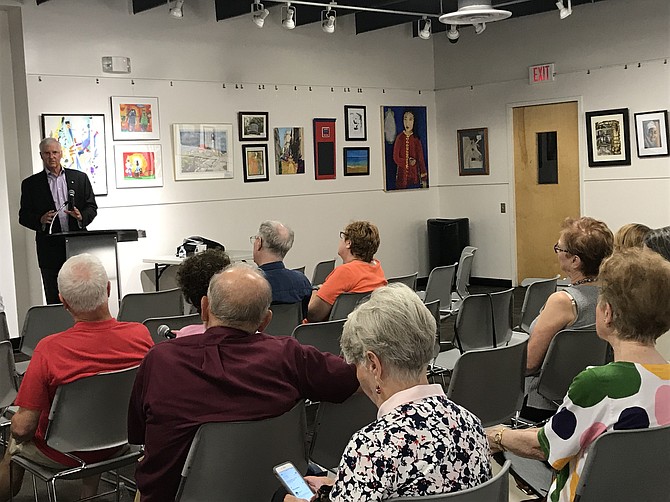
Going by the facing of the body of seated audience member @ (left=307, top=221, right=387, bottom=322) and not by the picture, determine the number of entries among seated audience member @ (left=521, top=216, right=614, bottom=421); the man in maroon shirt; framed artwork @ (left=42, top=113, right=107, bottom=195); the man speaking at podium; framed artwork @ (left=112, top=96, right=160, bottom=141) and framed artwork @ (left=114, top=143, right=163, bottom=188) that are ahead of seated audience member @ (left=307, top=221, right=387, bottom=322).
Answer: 4

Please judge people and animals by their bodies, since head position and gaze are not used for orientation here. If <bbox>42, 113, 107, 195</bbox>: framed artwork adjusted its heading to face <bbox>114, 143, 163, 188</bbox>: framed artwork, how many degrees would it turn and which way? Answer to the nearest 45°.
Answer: approximately 135° to its left

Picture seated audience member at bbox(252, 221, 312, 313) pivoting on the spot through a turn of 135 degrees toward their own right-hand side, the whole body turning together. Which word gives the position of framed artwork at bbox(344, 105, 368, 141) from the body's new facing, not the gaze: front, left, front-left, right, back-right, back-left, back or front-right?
left

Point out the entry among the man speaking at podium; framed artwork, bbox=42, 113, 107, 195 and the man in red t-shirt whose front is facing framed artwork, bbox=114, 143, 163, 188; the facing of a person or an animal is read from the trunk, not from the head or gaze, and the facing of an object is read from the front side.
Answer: the man in red t-shirt

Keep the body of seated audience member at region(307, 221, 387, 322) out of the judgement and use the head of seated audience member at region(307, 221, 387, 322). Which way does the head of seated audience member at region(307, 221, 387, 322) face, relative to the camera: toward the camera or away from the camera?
away from the camera

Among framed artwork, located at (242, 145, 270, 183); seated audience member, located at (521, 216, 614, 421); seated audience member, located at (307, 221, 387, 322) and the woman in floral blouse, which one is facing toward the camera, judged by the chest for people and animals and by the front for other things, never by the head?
the framed artwork

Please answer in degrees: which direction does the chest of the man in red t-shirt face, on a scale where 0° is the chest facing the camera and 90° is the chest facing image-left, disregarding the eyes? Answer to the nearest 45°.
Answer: approximately 180°

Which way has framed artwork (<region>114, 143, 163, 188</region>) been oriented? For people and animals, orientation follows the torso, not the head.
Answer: toward the camera

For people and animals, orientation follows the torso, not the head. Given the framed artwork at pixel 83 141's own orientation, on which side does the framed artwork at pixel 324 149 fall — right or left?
on its left

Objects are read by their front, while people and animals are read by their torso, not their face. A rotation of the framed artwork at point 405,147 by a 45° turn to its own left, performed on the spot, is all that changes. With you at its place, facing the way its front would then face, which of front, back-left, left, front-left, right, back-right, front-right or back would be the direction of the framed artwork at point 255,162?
back-right

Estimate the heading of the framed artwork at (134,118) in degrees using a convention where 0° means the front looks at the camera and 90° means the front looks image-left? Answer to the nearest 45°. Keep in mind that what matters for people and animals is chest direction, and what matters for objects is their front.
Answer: approximately 0°

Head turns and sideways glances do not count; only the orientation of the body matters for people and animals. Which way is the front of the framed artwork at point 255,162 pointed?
toward the camera

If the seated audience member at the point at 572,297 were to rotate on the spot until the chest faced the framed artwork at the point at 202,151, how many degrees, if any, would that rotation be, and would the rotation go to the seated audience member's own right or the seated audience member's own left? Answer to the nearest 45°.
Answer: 0° — they already face it

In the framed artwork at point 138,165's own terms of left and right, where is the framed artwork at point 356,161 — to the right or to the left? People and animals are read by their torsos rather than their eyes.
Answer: on its left

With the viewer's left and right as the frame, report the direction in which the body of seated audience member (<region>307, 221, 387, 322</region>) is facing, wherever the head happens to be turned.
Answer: facing away from the viewer and to the left of the viewer

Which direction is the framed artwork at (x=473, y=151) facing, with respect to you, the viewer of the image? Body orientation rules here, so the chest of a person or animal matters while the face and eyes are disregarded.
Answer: facing the viewer and to the left of the viewer

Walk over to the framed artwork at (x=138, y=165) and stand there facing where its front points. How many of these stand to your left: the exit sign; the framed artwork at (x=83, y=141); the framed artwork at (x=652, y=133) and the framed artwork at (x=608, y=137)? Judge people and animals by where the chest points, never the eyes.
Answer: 3

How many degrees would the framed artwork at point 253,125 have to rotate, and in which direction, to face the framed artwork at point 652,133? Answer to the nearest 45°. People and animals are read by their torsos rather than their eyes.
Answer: approximately 90° to its left

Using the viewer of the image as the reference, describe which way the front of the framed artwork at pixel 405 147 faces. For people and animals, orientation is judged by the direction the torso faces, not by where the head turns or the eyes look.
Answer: facing the viewer and to the right of the viewer

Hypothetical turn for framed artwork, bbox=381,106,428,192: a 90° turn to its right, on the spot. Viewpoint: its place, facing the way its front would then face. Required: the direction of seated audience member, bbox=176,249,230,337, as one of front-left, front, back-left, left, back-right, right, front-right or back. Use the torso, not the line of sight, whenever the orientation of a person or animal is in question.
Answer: front-left

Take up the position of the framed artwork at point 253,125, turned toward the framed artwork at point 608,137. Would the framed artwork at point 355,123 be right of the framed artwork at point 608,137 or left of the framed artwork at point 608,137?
left

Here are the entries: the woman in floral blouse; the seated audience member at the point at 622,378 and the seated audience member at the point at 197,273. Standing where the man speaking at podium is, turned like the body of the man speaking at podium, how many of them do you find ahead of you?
3
